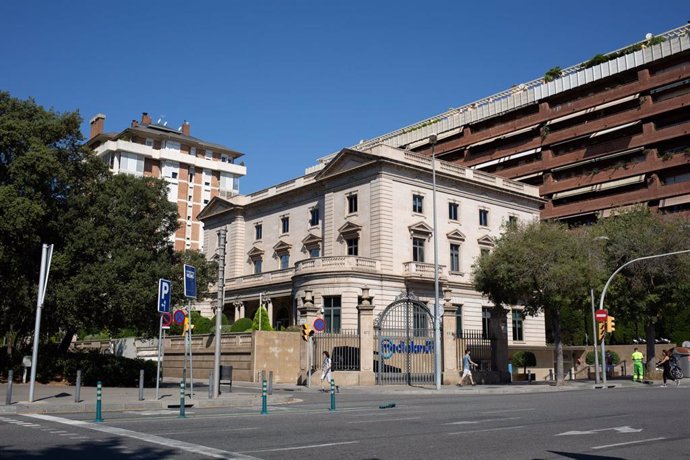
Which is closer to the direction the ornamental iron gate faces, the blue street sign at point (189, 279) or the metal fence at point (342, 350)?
the blue street sign

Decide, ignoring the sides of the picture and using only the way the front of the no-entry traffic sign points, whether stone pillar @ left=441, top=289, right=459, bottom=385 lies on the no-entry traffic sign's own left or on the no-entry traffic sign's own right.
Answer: on the no-entry traffic sign's own right

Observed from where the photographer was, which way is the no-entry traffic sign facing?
facing the viewer

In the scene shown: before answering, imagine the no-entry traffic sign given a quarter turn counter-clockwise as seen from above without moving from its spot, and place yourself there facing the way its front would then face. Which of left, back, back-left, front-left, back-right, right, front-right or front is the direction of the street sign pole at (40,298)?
back-right

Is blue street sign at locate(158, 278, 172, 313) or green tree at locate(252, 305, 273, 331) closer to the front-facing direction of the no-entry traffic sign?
the blue street sign

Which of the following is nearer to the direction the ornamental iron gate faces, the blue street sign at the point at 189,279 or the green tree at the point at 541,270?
the blue street sign

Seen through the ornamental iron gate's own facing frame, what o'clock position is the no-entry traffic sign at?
The no-entry traffic sign is roughly at 9 o'clock from the ornamental iron gate.

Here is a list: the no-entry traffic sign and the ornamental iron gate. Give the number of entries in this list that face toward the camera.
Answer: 2

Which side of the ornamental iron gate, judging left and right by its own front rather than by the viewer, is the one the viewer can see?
front

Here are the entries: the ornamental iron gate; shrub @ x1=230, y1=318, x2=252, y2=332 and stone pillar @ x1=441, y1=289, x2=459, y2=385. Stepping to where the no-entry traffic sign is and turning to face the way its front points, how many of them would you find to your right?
3

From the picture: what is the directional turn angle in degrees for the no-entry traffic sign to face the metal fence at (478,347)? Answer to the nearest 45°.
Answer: approximately 90° to its right

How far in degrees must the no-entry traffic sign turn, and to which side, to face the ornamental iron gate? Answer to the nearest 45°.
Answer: approximately 90° to its right
